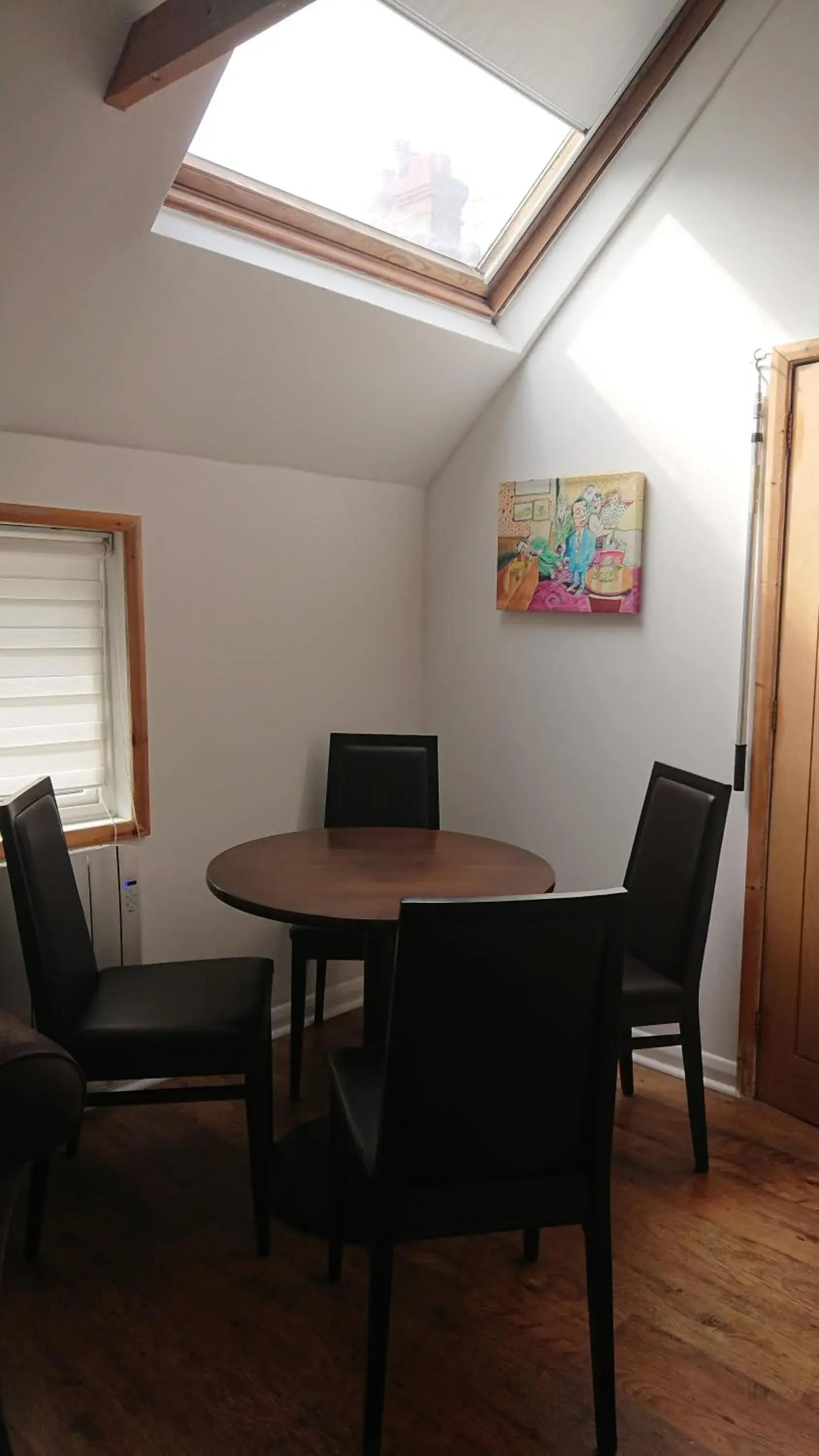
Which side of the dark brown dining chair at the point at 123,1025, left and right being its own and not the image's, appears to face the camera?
right

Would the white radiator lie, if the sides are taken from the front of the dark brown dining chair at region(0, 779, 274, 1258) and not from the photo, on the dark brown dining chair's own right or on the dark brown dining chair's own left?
on the dark brown dining chair's own left

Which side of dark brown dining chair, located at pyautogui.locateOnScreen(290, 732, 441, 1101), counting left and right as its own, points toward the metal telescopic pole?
left

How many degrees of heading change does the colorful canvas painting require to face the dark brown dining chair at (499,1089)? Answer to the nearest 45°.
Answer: approximately 45° to its left

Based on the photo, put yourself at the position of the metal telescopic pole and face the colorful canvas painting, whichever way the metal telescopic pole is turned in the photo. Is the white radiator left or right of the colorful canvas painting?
left

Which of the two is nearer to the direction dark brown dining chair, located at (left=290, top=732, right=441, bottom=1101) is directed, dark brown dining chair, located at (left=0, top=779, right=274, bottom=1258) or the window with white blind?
the dark brown dining chair

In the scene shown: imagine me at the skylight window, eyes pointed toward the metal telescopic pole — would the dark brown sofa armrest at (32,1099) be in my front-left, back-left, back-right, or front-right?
back-right

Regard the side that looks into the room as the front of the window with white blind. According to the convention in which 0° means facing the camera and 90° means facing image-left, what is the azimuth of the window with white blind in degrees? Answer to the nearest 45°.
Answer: approximately 315°

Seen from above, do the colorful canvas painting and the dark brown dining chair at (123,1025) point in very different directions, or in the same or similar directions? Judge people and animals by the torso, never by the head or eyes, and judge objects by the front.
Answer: very different directions

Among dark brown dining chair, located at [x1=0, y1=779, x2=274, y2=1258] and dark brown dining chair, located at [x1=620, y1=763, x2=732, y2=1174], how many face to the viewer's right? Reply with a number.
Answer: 1

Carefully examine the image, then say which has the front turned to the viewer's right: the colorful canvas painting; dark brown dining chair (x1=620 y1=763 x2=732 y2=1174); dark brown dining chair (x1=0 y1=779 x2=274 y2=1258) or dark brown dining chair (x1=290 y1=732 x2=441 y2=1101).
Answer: dark brown dining chair (x1=0 y1=779 x2=274 y2=1258)

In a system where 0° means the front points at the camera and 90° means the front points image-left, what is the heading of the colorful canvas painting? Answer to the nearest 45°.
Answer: approximately 45°

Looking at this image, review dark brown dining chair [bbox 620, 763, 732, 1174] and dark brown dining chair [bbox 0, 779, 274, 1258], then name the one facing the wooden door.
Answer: dark brown dining chair [bbox 0, 779, 274, 1258]
